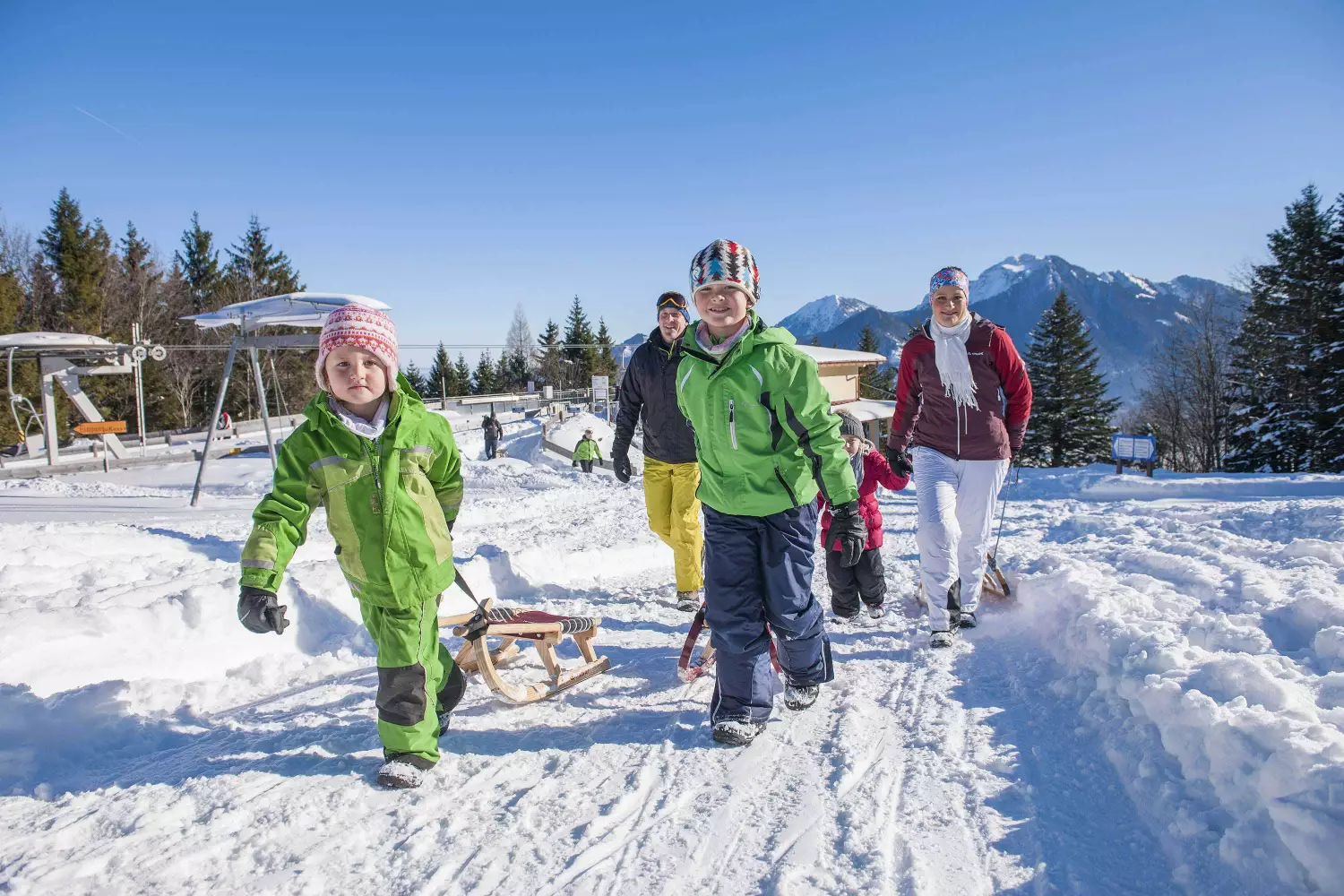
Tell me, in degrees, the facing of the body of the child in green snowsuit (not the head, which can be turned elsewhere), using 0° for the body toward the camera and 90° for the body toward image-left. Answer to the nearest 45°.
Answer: approximately 0°

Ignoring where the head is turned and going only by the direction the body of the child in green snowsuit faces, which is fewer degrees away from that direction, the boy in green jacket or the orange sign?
the boy in green jacket

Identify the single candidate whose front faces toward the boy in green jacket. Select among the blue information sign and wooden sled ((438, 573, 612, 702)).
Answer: the blue information sign

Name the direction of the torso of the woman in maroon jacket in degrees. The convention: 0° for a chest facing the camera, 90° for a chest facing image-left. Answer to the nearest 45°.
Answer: approximately 0°

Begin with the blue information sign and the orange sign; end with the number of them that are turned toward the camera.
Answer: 2

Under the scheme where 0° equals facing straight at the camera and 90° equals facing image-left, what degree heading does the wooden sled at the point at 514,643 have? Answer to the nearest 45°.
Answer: approximately 45°

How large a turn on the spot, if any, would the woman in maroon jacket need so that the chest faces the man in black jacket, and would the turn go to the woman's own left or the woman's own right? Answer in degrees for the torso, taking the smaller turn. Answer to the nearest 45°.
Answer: approximately 90° to the woman's own right
